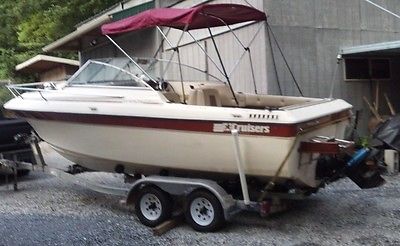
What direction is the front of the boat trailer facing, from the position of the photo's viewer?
facing away from the viewer and to the left of the viewer

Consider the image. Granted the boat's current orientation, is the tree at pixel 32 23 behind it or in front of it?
in front

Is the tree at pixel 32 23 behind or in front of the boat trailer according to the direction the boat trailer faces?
in front

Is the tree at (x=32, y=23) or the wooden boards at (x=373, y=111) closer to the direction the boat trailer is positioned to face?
the tree

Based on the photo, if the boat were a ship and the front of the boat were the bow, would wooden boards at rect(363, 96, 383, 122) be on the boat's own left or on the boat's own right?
on the boat's own right

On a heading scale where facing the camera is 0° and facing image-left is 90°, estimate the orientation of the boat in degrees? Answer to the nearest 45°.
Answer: approximately 135°

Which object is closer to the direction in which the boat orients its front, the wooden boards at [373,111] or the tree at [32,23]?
the tree
